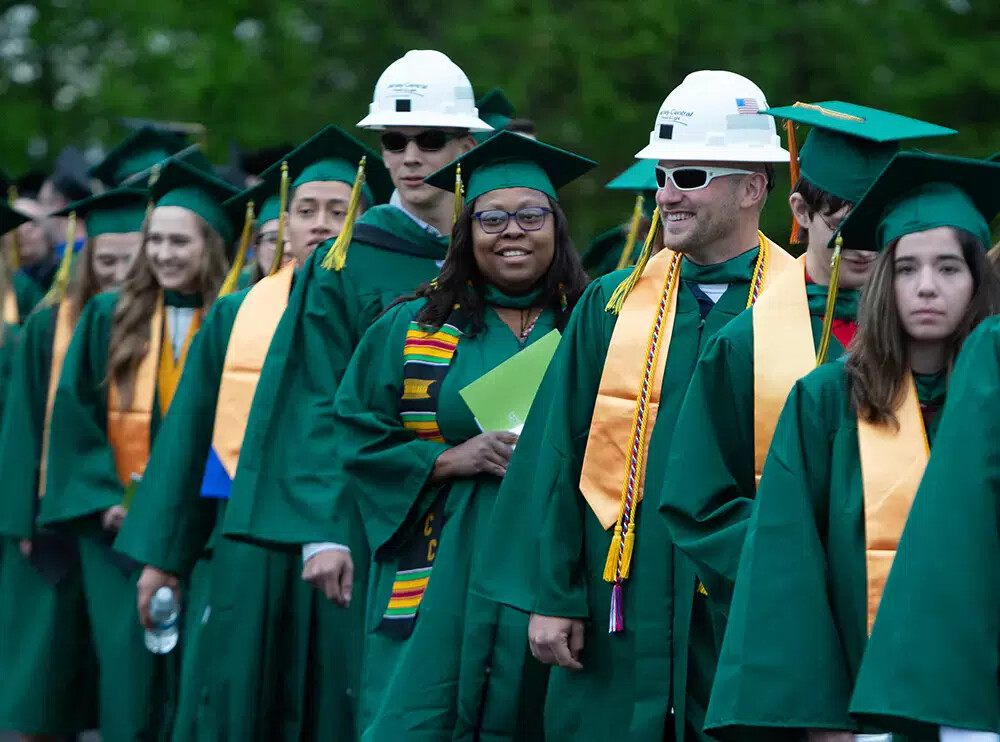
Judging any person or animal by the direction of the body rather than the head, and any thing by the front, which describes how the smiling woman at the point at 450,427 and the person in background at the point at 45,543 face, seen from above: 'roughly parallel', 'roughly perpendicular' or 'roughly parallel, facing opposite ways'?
roughly parallel

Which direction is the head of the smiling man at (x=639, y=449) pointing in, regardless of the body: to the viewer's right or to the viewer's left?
to the viewer's left

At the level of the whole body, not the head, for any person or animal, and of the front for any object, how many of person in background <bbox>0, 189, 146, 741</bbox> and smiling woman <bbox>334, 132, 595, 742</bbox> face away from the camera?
0

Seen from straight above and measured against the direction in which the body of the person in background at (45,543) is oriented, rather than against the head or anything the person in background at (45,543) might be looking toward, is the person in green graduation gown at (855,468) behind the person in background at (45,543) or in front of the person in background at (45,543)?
in front

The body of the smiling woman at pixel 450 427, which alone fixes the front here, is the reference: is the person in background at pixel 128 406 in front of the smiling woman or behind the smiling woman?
behind

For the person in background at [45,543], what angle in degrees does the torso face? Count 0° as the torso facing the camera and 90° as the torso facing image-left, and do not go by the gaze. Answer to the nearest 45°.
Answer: approximately 315°

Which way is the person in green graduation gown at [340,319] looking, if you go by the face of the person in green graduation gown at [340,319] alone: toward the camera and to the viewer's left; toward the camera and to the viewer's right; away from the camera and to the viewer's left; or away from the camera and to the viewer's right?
toward the camera and to the viewer's left

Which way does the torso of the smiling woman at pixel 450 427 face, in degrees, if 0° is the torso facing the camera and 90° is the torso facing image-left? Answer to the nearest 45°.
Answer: approximately 315°

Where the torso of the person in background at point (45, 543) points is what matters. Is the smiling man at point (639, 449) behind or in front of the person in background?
in front
